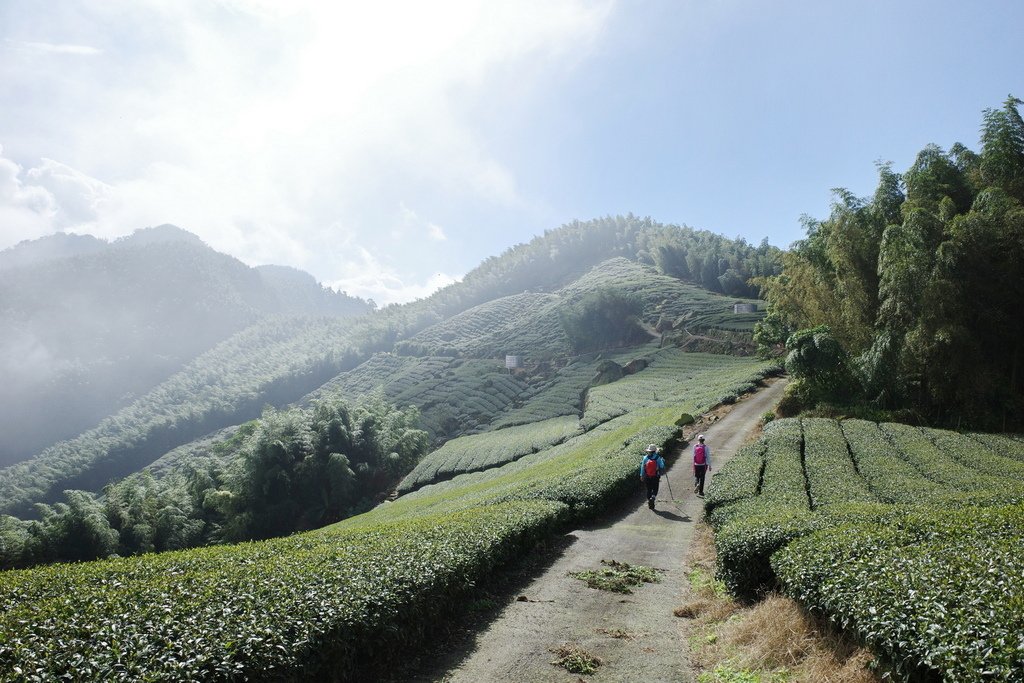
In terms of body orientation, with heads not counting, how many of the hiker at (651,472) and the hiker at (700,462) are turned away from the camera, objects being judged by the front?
2

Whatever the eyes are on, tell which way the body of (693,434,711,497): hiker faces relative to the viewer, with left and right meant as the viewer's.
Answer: facing away from the viewer

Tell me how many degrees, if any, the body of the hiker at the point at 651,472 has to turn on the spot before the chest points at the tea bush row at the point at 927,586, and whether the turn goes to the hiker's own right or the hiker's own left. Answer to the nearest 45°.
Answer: approximately 180°

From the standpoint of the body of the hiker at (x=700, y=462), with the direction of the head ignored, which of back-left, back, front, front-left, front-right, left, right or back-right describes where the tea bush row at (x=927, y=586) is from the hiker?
back

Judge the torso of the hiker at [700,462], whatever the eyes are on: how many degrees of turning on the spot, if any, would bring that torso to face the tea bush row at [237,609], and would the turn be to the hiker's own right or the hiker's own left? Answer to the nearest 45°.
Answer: approximately 180°

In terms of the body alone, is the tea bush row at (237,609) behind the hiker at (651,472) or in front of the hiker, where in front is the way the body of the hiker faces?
behind

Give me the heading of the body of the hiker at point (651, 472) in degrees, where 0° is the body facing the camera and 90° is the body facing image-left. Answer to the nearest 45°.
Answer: approximately 180°

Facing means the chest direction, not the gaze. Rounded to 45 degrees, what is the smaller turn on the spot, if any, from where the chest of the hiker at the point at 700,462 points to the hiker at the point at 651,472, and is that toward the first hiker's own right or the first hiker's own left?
approximately 135° to the first hiker's own left

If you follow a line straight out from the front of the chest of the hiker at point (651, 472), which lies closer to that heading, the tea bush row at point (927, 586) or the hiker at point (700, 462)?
the hiker
